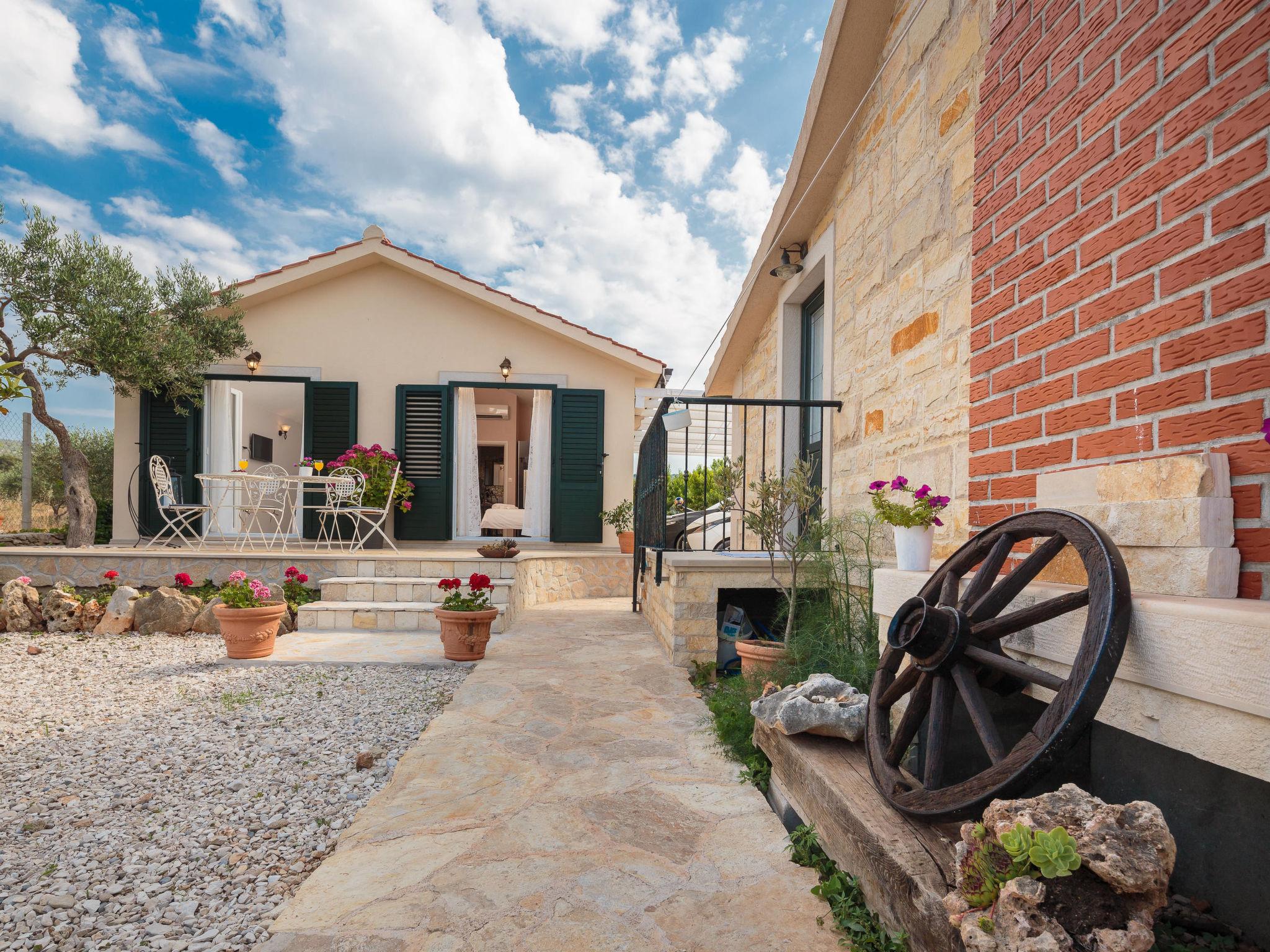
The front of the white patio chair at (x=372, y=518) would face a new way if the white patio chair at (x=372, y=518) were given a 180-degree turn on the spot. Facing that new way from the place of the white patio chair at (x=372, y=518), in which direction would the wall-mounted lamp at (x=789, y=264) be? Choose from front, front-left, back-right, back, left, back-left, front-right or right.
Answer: front-right

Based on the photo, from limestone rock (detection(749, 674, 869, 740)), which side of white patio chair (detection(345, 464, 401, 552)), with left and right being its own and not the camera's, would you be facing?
left

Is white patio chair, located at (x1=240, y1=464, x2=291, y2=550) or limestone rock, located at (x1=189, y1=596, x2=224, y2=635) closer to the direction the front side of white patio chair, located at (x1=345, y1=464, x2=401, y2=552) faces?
the white patio chair

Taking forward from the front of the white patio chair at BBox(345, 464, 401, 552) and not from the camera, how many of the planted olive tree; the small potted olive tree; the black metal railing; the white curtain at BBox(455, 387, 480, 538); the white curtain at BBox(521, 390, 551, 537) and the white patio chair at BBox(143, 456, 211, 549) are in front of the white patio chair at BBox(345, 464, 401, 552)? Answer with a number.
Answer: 2

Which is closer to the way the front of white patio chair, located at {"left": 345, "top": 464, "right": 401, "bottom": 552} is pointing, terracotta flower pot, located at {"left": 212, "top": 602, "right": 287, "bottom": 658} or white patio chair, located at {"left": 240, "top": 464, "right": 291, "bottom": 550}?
the white patio chair

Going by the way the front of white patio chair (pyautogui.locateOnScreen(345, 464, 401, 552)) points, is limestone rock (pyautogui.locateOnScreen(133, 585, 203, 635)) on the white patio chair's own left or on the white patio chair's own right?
on the white patio chair's own left

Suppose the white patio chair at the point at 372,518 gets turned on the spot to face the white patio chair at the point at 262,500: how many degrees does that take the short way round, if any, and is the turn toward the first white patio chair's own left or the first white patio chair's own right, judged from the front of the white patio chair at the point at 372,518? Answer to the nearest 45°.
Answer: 0° — it already faces it

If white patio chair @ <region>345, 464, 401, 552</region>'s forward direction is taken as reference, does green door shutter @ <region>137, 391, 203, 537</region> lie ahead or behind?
ahead

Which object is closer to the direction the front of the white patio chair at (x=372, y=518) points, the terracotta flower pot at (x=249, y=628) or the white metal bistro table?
the white metal bistro table

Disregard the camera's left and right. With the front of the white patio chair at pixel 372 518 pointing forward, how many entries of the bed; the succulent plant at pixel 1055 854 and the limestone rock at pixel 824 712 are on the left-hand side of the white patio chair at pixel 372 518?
2

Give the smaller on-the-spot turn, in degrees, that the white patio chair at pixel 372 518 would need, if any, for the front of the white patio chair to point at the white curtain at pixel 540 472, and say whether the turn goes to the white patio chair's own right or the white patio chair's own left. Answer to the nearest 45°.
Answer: approximately 180°

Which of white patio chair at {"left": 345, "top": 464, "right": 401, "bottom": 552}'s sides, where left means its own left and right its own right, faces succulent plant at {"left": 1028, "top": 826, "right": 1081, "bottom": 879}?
left

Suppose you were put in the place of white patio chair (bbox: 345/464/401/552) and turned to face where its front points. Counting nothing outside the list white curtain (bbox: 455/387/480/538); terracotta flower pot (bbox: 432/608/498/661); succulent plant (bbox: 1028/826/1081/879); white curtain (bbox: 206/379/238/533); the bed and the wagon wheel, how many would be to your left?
3

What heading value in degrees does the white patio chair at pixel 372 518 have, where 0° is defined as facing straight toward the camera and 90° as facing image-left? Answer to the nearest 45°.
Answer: approximately 90°

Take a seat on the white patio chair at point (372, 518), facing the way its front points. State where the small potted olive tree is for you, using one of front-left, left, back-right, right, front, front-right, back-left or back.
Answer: back

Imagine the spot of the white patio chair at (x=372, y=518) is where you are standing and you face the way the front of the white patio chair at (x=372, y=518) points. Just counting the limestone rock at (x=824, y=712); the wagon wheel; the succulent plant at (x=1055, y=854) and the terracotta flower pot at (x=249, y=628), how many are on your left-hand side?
4
